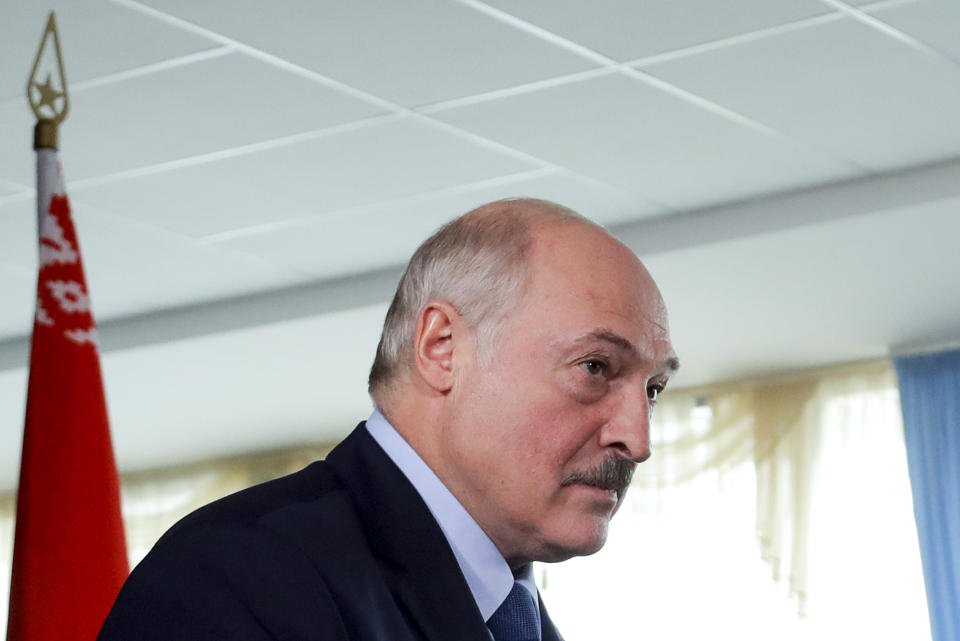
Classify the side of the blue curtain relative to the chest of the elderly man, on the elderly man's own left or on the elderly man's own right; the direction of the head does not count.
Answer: on the elderly man's own left

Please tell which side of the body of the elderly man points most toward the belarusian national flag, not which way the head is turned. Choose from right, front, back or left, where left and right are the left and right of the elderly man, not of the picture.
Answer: back

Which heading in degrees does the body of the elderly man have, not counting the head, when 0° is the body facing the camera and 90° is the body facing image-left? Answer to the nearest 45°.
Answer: approximately 315°
